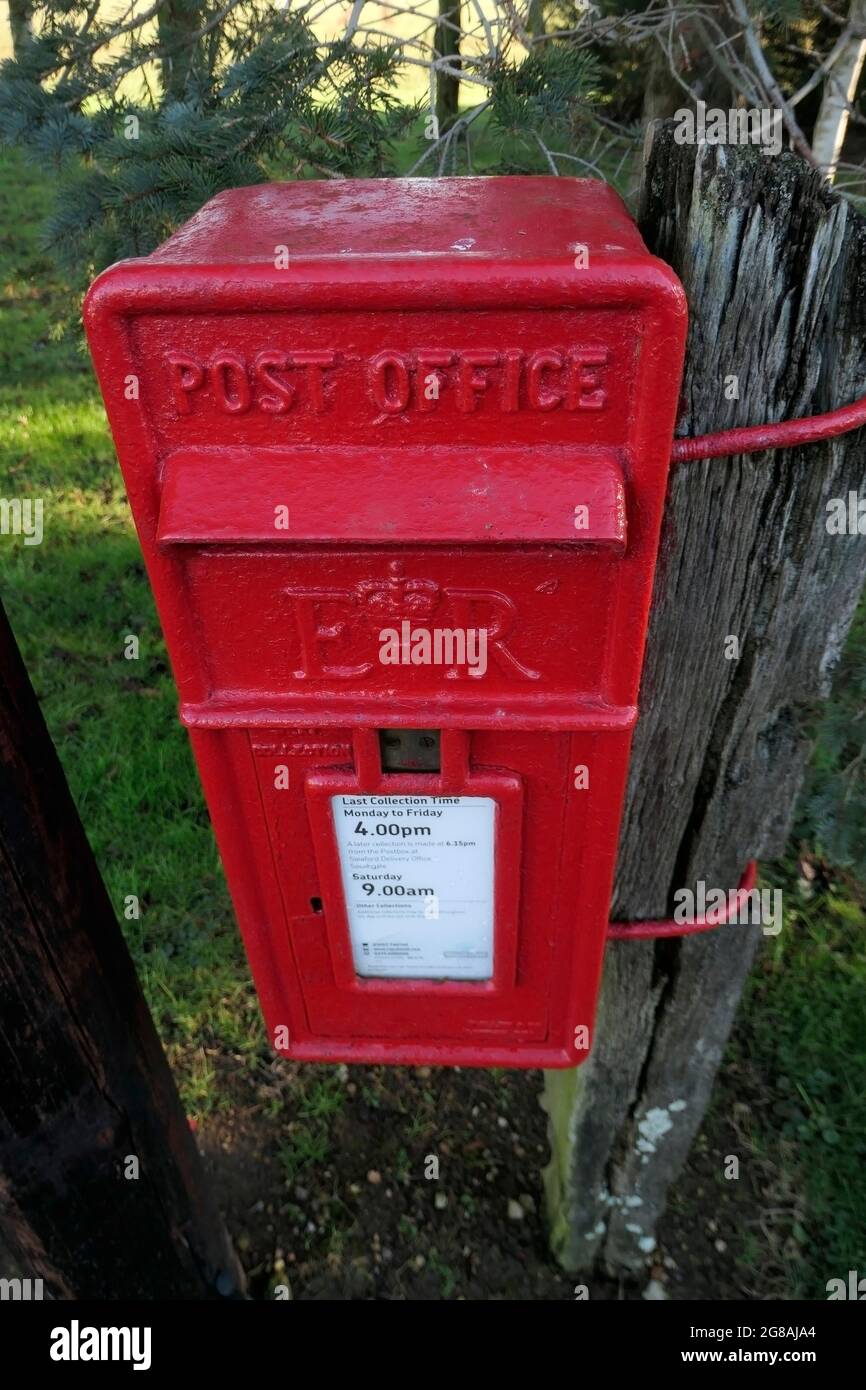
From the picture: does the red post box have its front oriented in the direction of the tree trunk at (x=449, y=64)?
no

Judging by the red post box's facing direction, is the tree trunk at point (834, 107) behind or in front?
behind

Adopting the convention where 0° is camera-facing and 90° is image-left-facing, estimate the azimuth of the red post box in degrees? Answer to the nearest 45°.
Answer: approximately 0°

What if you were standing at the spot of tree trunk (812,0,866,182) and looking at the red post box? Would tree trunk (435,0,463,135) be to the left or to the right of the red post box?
right
